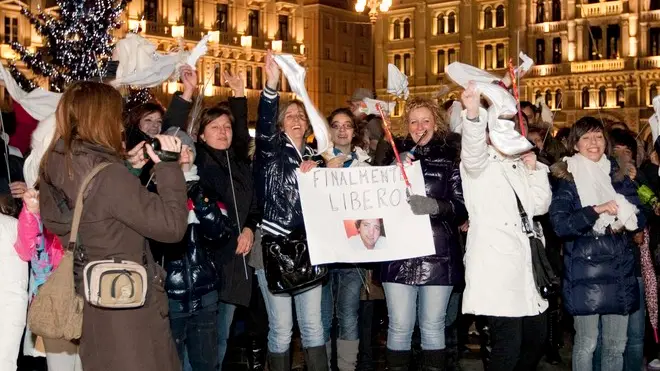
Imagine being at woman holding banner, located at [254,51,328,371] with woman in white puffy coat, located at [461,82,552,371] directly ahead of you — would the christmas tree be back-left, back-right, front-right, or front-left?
back-left

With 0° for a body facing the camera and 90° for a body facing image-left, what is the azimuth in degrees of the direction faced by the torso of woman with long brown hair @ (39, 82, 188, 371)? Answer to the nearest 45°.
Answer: approximately 225°

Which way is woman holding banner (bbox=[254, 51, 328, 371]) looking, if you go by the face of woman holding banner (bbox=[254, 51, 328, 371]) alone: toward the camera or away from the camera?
toward the camera

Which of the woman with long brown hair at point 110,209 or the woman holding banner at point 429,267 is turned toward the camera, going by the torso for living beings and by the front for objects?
the woman holding banner

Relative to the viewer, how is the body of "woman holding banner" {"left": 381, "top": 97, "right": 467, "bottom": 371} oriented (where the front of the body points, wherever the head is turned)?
toward the camera

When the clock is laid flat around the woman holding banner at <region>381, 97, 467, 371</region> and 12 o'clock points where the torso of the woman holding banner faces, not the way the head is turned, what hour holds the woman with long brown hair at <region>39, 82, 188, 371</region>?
The woman with long brown hair is roughly at 1 o'clock from the woman holding banner.

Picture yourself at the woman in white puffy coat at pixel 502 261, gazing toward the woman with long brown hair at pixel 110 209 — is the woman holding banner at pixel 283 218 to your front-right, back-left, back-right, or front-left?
front-right

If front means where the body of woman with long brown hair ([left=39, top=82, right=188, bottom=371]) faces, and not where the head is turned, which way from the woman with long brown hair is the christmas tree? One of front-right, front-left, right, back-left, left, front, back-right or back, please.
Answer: front-left

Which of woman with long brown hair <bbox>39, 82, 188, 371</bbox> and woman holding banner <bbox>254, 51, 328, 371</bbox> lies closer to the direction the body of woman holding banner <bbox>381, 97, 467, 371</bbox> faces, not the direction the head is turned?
the woman with long brown hair

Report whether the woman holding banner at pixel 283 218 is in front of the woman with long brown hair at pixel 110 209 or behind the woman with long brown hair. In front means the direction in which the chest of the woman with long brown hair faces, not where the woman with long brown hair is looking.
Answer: in front

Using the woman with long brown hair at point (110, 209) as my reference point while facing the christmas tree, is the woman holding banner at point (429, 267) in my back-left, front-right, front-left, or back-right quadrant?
front-right

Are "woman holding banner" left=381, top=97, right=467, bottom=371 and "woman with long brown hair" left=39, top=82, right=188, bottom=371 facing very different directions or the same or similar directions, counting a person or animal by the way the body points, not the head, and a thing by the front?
very different directions

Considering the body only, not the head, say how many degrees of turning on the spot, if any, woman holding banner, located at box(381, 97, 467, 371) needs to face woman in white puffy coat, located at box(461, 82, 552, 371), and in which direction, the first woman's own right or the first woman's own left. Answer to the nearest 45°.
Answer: approximately 45° to the first woman's own left

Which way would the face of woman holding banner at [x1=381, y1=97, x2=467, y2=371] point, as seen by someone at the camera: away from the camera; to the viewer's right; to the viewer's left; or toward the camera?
toward the camera

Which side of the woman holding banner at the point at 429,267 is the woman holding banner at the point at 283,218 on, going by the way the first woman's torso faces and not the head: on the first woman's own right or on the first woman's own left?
on the first woman's own right

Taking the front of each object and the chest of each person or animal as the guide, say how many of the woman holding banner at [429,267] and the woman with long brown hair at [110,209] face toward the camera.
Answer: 1
